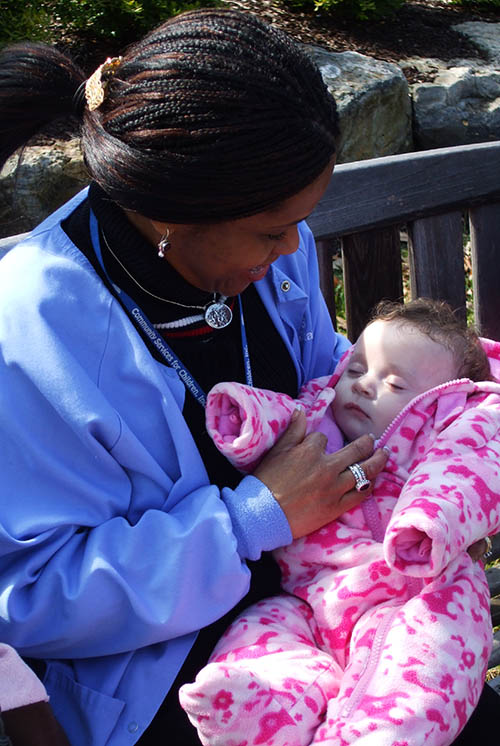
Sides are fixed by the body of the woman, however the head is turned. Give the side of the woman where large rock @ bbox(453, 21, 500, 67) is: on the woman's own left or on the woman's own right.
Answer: on the woman's own left

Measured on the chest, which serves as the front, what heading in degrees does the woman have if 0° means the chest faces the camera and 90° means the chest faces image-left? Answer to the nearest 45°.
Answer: approximately 315°

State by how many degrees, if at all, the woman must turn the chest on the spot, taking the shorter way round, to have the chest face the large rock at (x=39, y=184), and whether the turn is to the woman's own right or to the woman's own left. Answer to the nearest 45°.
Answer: approximately 135° to the woman's own left
